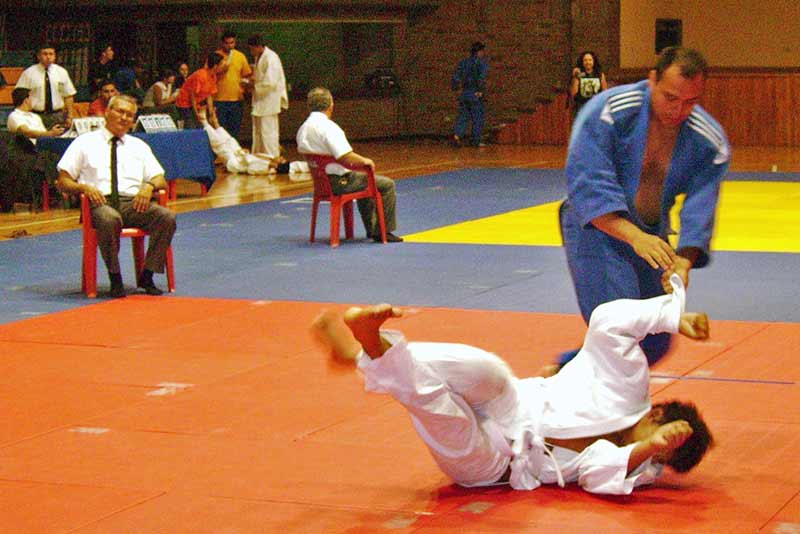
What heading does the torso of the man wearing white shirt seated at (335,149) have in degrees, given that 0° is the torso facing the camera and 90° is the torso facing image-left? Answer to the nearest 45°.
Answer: approximately 225°

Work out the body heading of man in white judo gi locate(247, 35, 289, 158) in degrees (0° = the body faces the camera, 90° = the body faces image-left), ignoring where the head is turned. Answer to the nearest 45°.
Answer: approximately 90°

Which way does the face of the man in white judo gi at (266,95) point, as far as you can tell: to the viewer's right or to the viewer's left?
to the viewer's left

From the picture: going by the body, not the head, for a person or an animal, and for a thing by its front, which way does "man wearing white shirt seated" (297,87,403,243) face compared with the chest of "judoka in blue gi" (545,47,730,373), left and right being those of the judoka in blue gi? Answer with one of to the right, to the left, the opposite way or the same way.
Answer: to the left

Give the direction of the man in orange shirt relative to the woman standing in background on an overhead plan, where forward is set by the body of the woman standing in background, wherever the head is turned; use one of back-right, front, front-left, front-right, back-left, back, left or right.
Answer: front-right

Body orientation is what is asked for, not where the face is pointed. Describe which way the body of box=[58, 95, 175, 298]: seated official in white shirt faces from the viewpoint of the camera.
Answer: toward the camera

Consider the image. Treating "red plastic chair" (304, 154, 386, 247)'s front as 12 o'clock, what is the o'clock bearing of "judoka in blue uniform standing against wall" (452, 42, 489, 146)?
The judoka in blue uniform standing against wall is roughly at 11 o'clock from the red plastic chair.

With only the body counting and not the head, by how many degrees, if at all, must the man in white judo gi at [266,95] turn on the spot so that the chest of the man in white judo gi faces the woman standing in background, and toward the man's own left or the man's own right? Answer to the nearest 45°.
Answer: approximately 180°
